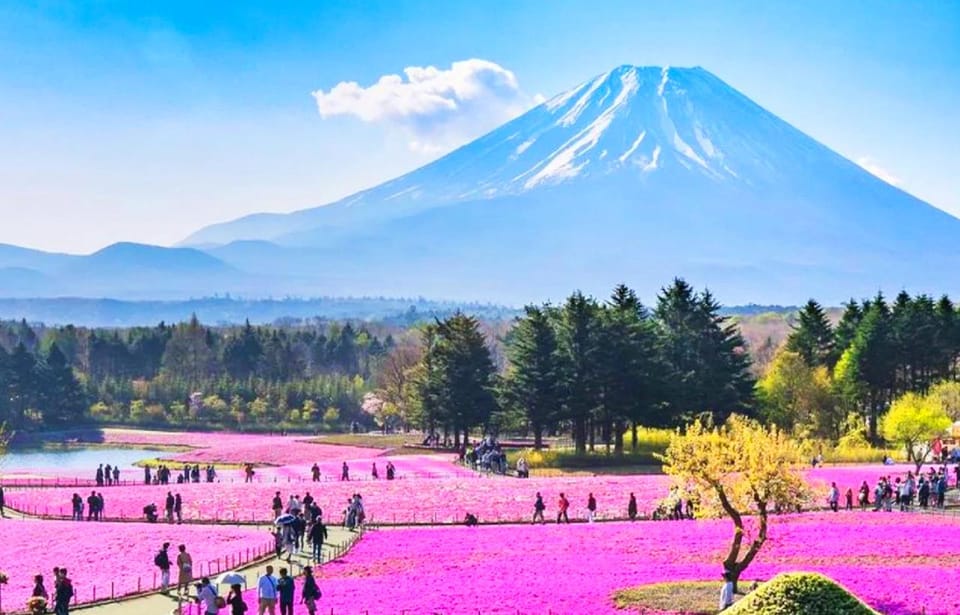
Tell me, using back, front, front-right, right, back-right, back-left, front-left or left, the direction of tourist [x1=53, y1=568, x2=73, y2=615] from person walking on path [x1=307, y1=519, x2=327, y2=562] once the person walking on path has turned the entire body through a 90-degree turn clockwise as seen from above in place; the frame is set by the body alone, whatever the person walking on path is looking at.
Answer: back-right

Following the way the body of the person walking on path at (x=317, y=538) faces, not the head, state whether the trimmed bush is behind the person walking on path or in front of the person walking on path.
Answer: behind

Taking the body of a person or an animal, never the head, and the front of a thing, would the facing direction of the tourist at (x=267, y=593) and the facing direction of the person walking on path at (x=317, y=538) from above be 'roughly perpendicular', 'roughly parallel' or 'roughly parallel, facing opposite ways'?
roughly parallel

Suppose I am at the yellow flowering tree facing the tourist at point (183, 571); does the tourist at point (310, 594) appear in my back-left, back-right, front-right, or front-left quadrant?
front-left

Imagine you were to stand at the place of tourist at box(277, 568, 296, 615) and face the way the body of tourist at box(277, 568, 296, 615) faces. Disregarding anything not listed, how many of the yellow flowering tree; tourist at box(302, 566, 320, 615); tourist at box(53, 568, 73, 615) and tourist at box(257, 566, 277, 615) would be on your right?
2

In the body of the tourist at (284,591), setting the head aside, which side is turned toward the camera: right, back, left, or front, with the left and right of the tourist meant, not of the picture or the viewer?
back

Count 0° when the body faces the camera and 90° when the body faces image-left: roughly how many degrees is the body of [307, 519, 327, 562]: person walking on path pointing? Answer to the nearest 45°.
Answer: approximately 180°

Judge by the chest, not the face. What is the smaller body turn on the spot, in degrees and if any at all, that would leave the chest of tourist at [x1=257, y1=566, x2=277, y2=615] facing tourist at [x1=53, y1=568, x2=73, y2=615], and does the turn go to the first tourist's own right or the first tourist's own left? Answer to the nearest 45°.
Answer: approximately 45° to the first tourist's own left

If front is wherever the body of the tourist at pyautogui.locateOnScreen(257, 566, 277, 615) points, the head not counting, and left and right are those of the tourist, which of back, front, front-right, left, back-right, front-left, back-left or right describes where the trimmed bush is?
back-right

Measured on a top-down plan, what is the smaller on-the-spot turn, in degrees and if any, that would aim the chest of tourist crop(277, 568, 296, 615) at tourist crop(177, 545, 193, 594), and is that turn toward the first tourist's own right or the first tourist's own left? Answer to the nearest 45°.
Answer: approximately 45° to the first tourist's own left
